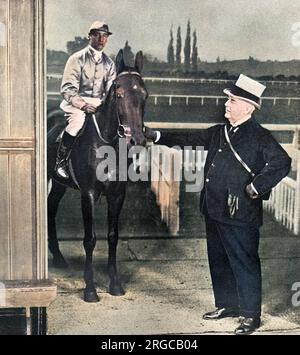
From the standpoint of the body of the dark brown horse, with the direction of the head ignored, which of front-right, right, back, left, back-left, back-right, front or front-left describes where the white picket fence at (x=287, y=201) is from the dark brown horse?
front-left

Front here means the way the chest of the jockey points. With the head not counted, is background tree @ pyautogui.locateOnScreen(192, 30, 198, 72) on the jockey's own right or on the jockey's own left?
on the jockey's own left

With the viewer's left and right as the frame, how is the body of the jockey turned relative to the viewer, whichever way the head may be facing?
facing the viewer and to the right of the viewer
